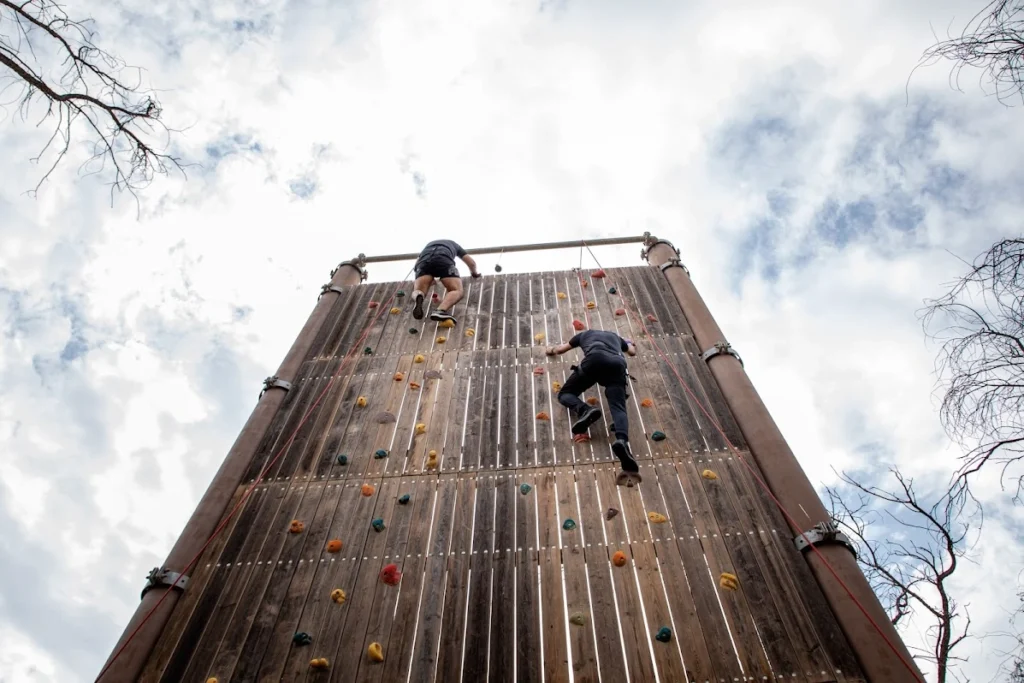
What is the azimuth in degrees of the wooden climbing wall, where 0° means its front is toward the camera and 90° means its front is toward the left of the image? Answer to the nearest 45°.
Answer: approximately 0°

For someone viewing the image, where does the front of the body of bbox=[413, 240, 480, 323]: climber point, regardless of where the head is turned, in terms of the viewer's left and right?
facing away from the viewer

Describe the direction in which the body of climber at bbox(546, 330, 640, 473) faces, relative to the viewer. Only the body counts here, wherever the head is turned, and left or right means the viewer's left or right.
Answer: facing away from the viewer
